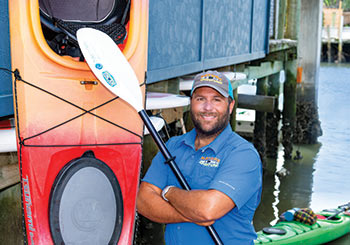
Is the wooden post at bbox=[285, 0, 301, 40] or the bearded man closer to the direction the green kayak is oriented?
the bearded man

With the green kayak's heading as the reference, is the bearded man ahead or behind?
ahead

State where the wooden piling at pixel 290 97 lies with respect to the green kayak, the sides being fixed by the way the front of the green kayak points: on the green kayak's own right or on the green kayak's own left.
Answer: on the green kayak's own right

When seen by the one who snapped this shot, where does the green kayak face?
facing the viewer and to the left of the viewer

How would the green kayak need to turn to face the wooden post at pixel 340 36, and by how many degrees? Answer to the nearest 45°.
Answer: approximately 135° to its right

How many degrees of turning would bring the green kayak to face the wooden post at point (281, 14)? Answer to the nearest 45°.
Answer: approximately 135° to its right
